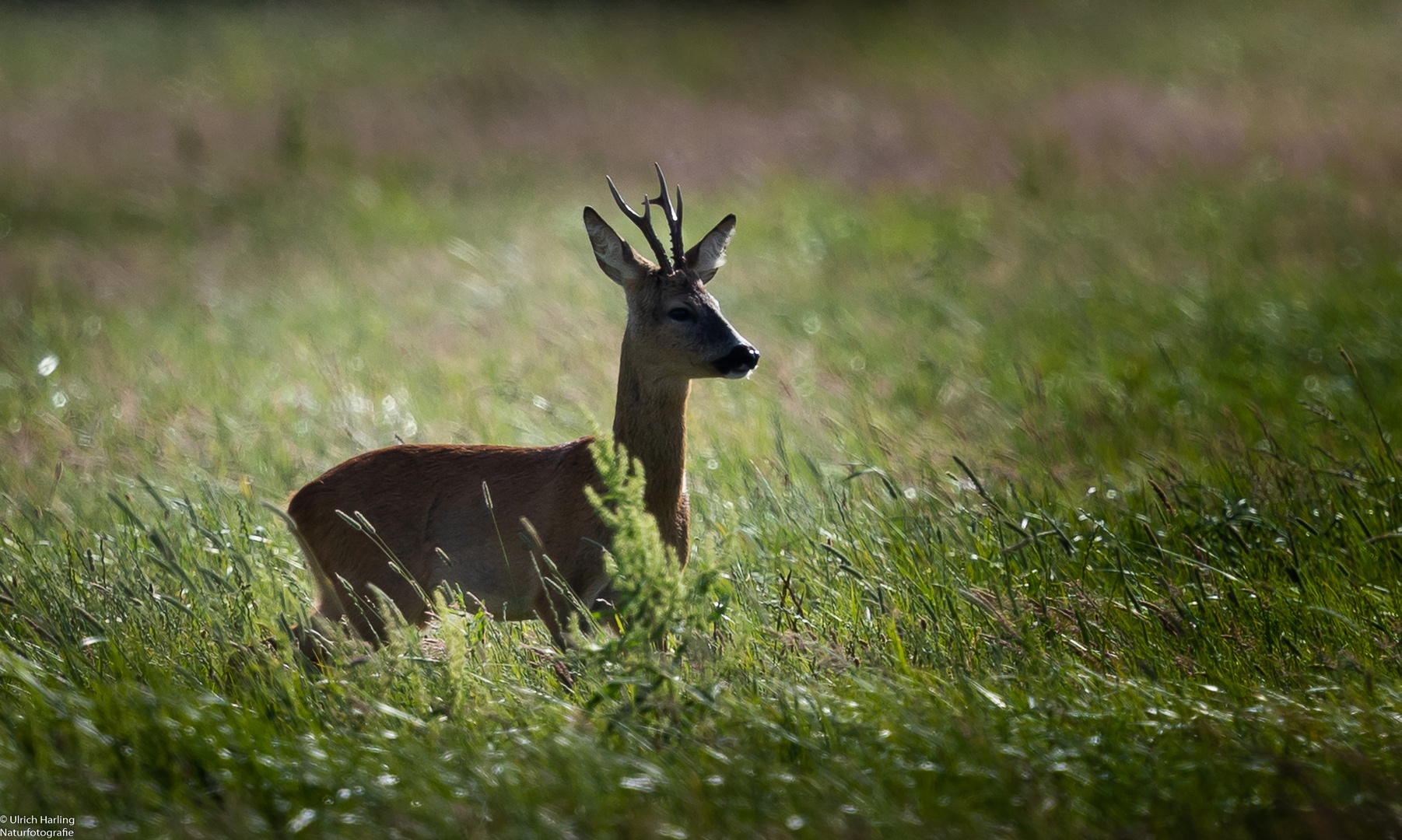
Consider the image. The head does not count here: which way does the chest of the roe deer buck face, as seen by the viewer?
to the viewer's right
